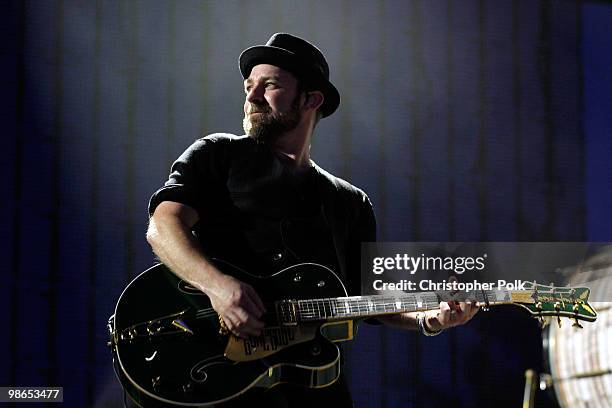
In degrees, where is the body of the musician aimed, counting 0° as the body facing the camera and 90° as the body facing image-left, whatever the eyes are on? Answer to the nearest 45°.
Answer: approximately 0°
